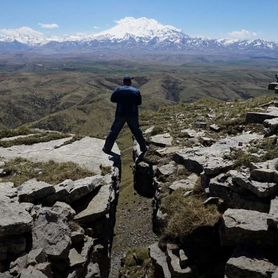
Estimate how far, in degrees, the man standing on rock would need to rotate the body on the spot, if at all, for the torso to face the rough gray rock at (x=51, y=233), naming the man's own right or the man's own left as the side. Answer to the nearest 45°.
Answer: approximately 180°

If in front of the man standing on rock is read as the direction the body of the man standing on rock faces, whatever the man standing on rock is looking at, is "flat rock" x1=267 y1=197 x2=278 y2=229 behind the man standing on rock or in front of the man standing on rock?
behind

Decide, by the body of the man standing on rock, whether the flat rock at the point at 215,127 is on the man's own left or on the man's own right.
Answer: on the man's own right

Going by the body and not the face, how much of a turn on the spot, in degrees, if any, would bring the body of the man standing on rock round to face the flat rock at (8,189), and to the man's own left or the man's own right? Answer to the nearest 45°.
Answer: approximately 135° to the man's own left

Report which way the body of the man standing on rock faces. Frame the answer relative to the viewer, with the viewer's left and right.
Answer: facing away from the viewer

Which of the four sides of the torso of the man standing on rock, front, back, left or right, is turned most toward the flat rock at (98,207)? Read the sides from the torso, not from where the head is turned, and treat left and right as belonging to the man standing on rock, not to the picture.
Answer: back

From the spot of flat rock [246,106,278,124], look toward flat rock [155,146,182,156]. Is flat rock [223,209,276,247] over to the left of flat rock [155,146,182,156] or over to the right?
left
